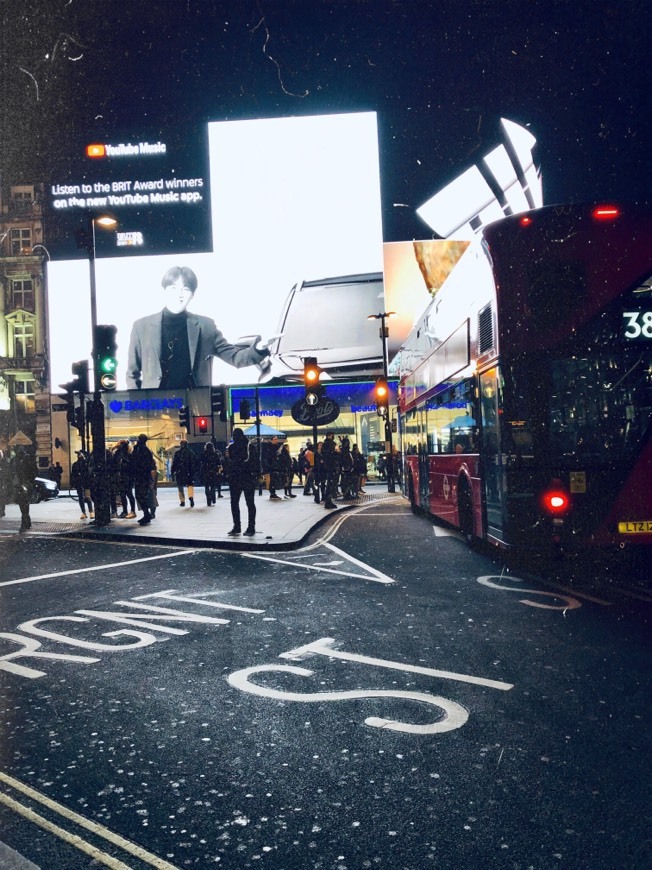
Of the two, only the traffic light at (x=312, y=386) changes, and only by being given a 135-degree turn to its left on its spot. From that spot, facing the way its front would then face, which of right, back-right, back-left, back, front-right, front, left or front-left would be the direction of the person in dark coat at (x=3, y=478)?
back-left

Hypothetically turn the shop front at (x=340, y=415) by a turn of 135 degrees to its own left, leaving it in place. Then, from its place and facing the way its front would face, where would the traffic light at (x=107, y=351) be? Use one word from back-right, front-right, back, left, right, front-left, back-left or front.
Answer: back-right

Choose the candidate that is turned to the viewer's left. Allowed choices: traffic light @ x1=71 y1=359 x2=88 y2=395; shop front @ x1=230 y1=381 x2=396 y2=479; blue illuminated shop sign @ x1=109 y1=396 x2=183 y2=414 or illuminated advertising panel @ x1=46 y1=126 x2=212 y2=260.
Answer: the traffic light

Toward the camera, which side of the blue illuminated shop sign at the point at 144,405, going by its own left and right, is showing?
front

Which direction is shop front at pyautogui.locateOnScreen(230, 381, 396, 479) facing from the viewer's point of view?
toward the camera

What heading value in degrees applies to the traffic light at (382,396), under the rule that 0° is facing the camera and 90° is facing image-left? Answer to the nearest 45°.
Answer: approximately 0°

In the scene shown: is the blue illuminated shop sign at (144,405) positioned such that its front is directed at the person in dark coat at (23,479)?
yes

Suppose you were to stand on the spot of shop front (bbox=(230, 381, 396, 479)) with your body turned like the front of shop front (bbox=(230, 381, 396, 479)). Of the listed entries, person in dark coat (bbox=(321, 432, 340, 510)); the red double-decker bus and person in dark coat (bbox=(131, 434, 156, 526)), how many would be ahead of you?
3

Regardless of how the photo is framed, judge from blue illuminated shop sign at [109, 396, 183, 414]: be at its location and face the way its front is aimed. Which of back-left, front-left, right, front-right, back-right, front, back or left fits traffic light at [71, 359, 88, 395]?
front

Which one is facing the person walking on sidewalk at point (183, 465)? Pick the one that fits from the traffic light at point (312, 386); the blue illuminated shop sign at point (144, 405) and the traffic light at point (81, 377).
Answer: the blue illuminated shop sign

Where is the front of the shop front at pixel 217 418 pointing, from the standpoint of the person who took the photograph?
facing the viewer

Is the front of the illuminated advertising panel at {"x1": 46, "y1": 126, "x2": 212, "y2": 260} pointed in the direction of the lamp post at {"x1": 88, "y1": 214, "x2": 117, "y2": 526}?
yes

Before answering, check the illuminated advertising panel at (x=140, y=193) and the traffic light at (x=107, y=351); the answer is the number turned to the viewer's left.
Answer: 0
